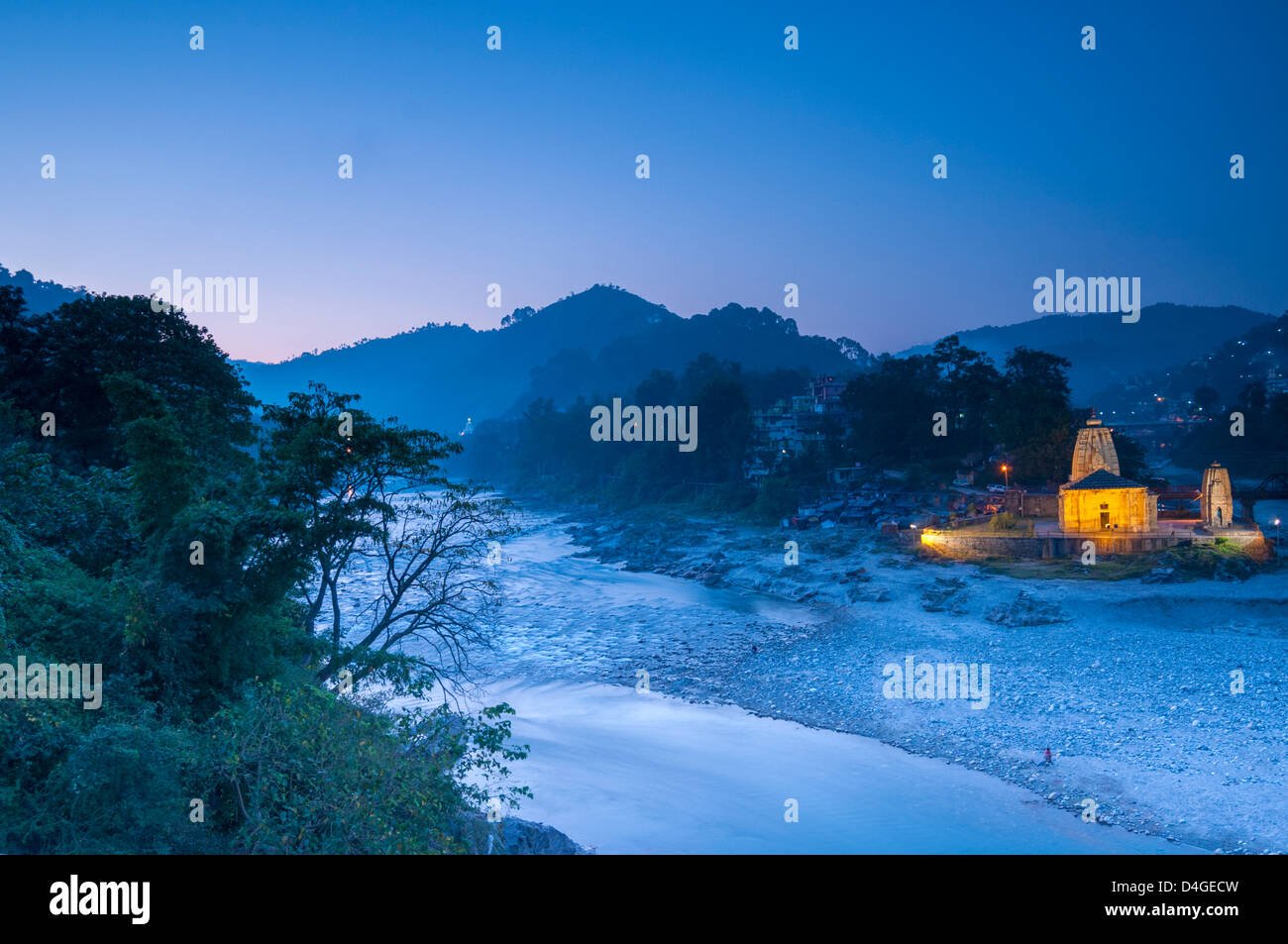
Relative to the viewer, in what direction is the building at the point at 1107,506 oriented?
toward the camera

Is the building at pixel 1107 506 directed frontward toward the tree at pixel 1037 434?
no

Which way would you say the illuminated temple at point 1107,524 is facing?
toward the camera

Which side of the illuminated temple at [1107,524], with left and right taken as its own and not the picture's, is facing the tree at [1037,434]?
back

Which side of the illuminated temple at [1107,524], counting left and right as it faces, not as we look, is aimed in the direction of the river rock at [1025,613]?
front

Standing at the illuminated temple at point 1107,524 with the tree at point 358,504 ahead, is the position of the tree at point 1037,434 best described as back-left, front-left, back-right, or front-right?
back-right
